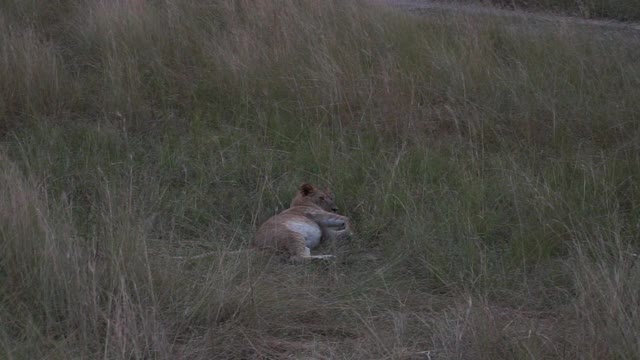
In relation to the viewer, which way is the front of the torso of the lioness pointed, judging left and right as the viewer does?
facing away from the viewer and to the right of the viewer
